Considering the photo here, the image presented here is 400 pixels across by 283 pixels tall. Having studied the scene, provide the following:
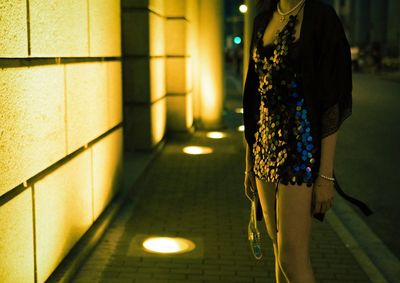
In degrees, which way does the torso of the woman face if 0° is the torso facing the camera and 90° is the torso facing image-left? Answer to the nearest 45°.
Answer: approximately 45°

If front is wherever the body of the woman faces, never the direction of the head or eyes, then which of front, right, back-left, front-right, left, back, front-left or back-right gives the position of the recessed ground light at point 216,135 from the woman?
back-right

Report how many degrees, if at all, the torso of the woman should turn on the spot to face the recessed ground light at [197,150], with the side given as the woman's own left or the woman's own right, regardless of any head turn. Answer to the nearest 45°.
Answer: approximately 135° to the woman's own right

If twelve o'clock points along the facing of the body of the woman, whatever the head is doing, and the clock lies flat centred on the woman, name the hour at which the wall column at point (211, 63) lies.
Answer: The wall column is roughly at 4 o'clock from the woman.

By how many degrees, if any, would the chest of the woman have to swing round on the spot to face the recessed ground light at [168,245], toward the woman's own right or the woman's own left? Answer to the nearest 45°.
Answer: approximately 90° to the woman's own right
